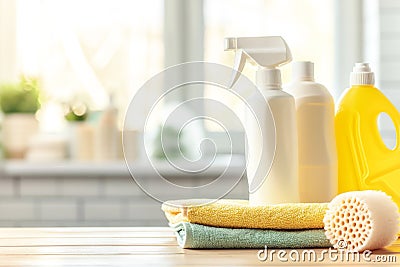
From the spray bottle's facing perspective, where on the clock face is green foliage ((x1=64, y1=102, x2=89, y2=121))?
The green foliage is roughly at 2 o'clock from the spray bottle.

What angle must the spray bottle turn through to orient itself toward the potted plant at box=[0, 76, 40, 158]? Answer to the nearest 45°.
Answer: approximately 45° to its right

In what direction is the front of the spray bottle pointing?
to the viewer's left

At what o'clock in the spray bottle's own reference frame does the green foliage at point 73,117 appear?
The green foliage is roughly at 2 o'clock from the spray bottle.
